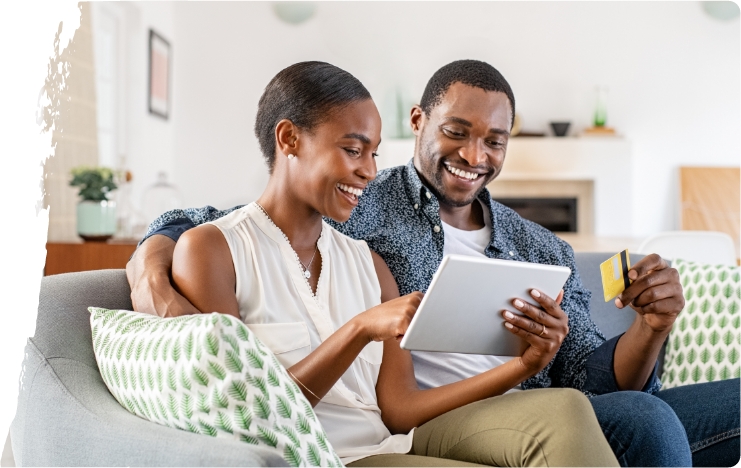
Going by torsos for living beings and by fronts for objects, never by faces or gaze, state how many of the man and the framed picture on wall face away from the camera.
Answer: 0

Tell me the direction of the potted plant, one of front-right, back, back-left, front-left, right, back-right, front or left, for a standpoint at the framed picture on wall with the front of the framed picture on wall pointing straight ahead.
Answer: right

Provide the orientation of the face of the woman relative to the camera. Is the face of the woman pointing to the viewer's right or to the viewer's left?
to the viewer's right

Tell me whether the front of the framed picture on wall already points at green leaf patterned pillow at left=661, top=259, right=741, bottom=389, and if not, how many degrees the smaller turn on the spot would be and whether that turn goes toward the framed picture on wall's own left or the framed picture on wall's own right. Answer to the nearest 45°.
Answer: approximately 90° to the framed picture on wall's own right

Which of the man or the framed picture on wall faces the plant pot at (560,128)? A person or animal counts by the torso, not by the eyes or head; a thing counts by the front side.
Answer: the framed picture on wall

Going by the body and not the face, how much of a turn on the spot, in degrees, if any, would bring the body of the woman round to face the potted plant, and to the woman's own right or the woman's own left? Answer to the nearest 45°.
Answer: approximately 180°

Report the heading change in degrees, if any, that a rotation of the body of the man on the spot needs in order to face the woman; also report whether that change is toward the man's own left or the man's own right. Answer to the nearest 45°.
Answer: approximately 90° to the man's own right

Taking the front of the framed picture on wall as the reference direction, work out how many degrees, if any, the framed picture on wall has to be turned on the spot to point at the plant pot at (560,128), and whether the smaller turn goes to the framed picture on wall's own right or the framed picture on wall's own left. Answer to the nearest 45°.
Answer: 0° — it already faces it

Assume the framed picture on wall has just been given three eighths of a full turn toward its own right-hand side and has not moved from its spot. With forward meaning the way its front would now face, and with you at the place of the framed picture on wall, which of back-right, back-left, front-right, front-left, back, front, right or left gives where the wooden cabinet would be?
front-left

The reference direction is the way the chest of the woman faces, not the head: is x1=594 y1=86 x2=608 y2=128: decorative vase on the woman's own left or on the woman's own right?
on the woman's own left

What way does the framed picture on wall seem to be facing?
to the viewer's right

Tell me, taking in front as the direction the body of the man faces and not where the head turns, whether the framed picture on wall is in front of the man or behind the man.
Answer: behind
